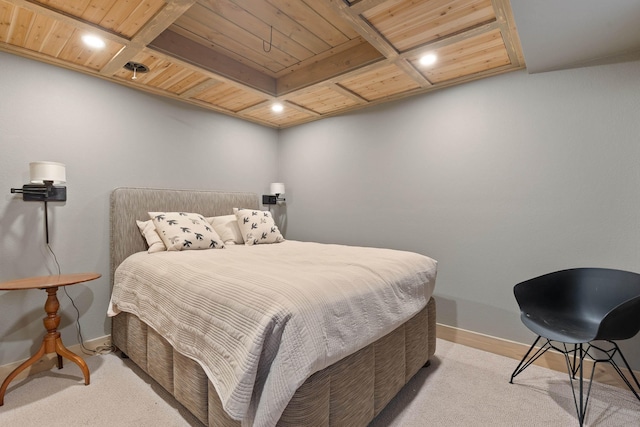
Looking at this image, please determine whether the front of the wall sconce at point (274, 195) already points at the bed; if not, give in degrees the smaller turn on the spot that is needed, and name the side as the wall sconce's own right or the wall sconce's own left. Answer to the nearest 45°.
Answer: approximately 45° to the wall sconce's own right

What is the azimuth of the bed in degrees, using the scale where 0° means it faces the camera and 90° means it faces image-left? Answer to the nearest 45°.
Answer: approximately 315°

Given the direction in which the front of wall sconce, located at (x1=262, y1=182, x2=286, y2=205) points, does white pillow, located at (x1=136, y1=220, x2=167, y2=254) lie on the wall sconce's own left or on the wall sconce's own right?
on the wall sconce's own right

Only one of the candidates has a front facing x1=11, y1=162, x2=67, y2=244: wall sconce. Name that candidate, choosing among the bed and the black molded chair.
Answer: the black molded chair

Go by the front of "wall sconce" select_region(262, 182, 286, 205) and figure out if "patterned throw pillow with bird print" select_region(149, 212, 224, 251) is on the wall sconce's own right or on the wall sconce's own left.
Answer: on the wall sconce's own right

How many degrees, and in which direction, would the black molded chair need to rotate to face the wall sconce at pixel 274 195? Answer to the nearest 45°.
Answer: approximately 45° to its right

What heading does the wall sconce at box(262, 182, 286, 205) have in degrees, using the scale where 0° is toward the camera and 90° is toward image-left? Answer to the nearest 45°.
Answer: approximately 315°

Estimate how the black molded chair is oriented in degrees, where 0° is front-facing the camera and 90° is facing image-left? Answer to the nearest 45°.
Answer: approximately 45°

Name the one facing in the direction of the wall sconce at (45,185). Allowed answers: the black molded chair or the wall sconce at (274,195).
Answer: the black molded chair

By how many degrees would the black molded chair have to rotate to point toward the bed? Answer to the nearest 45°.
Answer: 0° — it already faces it
